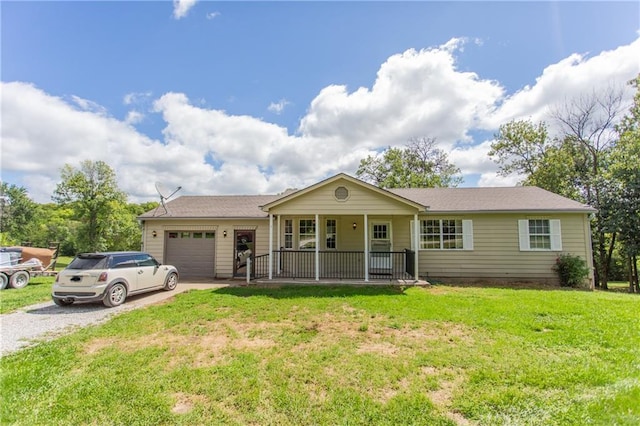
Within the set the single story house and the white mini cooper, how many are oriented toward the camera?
1

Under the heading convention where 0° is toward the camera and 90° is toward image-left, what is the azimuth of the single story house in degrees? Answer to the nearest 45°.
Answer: approximately 0°

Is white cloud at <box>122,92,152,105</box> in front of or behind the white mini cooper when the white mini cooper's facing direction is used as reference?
in front

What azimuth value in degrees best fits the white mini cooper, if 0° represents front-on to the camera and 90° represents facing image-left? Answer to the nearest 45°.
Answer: approximately 225°

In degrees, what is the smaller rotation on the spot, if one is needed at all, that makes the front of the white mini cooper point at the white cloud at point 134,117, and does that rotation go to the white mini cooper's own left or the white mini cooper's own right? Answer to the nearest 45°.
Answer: approximately 45° to the white mini cooper's own left

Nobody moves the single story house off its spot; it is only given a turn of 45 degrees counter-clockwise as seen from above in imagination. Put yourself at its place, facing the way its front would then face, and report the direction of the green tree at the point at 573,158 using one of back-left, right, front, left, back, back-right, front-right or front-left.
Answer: left

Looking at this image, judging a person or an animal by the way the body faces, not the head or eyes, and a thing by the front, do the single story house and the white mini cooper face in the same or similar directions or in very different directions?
very different directions

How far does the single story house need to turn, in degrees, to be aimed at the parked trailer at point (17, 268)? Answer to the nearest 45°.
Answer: approximately 90° to its right
